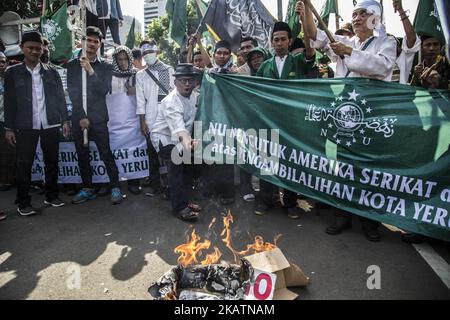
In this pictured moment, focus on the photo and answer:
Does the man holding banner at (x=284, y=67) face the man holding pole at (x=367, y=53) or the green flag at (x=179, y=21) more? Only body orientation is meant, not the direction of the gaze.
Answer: the man holding pole

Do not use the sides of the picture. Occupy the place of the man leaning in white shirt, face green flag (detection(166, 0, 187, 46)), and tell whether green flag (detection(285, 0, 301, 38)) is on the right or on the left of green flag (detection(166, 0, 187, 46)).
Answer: right

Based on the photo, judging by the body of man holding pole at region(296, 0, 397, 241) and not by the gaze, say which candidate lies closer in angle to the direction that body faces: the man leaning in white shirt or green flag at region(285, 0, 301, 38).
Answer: the man leaning in white shirt

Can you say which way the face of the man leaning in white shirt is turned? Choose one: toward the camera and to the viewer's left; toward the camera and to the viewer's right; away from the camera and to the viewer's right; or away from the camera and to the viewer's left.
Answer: toward the camera and to the viewer's right

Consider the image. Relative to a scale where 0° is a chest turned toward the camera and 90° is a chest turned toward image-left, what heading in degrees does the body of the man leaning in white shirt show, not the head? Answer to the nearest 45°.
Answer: approximately 315°

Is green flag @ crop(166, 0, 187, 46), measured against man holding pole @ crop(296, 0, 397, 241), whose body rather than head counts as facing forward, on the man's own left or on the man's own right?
on the man's own right

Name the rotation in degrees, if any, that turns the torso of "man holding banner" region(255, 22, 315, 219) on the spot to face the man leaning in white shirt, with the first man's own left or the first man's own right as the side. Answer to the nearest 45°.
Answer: approximately 90° to the first man's own right

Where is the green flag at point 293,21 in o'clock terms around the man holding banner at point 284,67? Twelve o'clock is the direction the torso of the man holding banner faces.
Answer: The green flag is roughly at 6 o'clock from the man holding banner.
